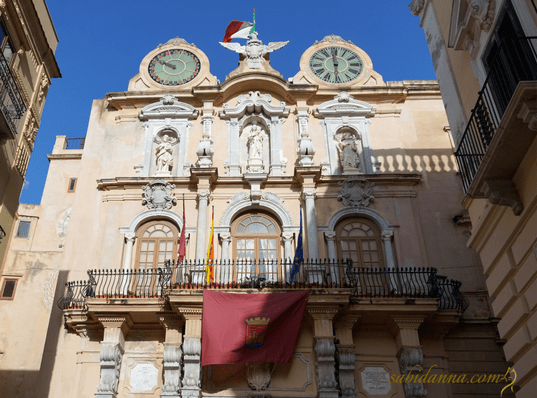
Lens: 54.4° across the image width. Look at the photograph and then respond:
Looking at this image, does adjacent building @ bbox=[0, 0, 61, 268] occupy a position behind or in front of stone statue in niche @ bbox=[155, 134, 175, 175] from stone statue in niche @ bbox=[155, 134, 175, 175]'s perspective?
in front

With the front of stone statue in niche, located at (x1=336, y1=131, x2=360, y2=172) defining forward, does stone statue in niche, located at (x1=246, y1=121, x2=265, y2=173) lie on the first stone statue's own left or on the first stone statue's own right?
on the first stone statue's own right

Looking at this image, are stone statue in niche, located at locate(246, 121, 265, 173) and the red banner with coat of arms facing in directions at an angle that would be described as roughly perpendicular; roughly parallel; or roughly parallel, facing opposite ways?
roughly parallel

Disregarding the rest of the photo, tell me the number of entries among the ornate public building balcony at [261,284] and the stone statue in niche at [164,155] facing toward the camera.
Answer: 2

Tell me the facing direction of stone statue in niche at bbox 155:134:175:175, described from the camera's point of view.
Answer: facing the viewer

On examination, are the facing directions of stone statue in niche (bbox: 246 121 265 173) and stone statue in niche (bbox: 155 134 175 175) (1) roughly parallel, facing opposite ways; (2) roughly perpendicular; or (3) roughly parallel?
roughly parallel

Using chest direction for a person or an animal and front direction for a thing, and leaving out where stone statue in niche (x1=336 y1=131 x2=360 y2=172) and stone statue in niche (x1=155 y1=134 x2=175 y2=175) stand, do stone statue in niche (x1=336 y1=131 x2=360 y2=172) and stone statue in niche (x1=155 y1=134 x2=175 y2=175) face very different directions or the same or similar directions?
same or similar directions

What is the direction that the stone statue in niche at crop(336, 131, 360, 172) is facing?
toward the camera

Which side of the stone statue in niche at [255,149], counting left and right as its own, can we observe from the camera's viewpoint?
front
